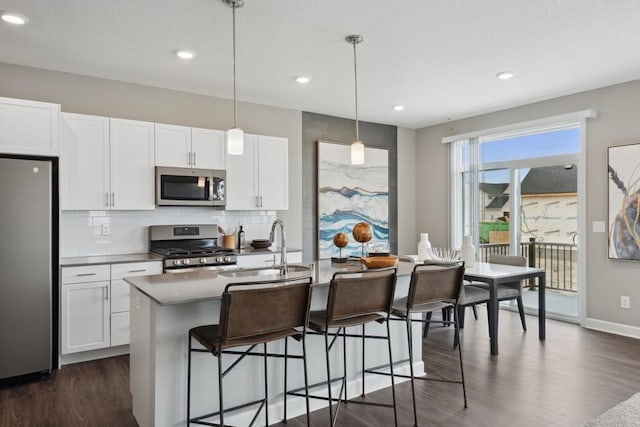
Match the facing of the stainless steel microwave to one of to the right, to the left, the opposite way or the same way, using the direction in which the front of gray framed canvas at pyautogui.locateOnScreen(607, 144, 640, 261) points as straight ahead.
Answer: to the left

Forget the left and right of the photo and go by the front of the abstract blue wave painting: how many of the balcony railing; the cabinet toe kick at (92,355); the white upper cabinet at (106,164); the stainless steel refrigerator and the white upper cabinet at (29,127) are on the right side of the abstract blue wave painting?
4

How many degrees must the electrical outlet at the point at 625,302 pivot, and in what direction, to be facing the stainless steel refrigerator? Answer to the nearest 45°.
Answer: approximately 45° to its right

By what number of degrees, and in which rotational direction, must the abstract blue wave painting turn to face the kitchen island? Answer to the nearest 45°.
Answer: approximately 45° to its right

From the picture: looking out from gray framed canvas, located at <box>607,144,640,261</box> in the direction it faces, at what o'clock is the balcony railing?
The balcony railing is roughly at 3 o'clock from the gray framed canvas.

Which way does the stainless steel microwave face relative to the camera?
toward the camera

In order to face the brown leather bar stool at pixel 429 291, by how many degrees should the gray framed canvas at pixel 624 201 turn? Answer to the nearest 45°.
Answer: approximately 45° to its left

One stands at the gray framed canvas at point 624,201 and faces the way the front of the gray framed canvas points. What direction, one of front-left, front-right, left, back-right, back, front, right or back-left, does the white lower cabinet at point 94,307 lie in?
front

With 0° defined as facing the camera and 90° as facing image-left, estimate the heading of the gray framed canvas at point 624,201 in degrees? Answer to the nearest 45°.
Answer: approximately 45°

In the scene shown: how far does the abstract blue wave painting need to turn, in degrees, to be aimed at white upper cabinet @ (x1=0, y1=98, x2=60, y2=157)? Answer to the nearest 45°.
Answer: approximately 90° to its right

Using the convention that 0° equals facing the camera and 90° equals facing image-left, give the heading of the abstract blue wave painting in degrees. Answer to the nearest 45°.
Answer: approximately 315°

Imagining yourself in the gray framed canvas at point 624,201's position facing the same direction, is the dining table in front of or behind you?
in front

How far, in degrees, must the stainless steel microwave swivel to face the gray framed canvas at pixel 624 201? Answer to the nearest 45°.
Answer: approximately 90° to its left

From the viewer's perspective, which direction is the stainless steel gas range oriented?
toward the camera

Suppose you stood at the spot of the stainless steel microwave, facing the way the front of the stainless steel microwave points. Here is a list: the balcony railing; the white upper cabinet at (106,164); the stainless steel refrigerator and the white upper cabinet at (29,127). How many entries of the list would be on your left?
1

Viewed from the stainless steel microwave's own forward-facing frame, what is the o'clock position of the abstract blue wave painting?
The abstract blue wave painting is roughly at 8 o'clock from the stainless steel microwave.
